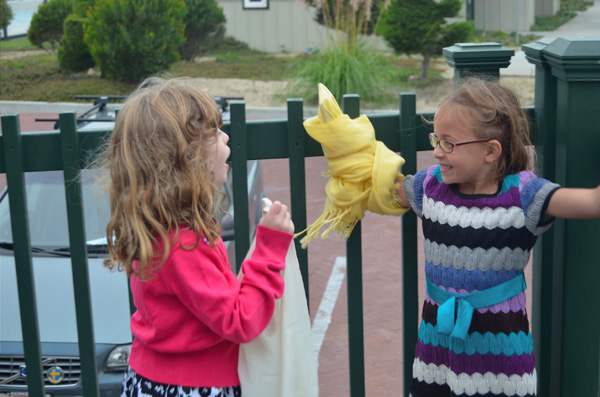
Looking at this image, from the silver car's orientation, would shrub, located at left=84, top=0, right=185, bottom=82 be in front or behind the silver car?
behind

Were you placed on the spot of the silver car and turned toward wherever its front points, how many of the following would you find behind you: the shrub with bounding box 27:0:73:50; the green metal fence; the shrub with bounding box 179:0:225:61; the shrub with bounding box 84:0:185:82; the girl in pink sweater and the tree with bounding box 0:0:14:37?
4

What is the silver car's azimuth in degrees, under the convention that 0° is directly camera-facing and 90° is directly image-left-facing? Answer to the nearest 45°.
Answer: approximately 0°

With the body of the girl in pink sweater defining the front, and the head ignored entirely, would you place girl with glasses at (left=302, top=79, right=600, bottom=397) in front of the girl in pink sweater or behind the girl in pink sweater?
in front

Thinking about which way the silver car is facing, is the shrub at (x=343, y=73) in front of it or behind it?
behind

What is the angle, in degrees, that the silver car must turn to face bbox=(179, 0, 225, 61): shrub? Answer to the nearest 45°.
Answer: approximately 180°

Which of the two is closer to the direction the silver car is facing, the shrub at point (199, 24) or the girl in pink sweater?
the girl in pink sweater

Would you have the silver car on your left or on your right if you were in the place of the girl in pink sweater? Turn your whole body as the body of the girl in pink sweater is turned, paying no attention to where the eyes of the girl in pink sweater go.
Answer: on your left

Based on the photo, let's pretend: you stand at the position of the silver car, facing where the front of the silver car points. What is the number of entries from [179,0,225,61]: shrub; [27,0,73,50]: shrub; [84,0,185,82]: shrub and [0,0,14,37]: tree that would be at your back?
4

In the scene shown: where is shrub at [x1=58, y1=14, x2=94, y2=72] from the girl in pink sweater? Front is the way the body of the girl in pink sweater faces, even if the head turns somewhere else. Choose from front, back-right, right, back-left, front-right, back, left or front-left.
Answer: front-left

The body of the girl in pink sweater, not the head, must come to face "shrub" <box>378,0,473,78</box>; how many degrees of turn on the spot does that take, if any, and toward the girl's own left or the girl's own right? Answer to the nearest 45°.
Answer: approximately 45° to the girl's own left

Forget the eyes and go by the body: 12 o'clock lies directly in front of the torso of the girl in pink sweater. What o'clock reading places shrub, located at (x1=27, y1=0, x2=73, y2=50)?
The shrub is roughly at 10 o'clock from the girl in pink sweater.

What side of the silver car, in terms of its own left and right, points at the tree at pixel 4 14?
back

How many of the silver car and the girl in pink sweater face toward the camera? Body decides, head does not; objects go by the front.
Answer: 1

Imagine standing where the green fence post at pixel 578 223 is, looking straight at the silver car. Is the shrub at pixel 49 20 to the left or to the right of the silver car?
right

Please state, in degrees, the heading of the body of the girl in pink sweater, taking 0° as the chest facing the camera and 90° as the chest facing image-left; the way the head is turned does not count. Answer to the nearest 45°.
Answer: approximately 225°

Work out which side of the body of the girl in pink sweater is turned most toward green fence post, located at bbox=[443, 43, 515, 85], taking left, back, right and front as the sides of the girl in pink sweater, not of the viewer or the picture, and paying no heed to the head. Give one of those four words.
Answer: front

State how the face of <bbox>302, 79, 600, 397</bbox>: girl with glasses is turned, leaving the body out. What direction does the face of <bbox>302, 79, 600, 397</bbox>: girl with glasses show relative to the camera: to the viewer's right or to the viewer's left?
to the viewer's left
